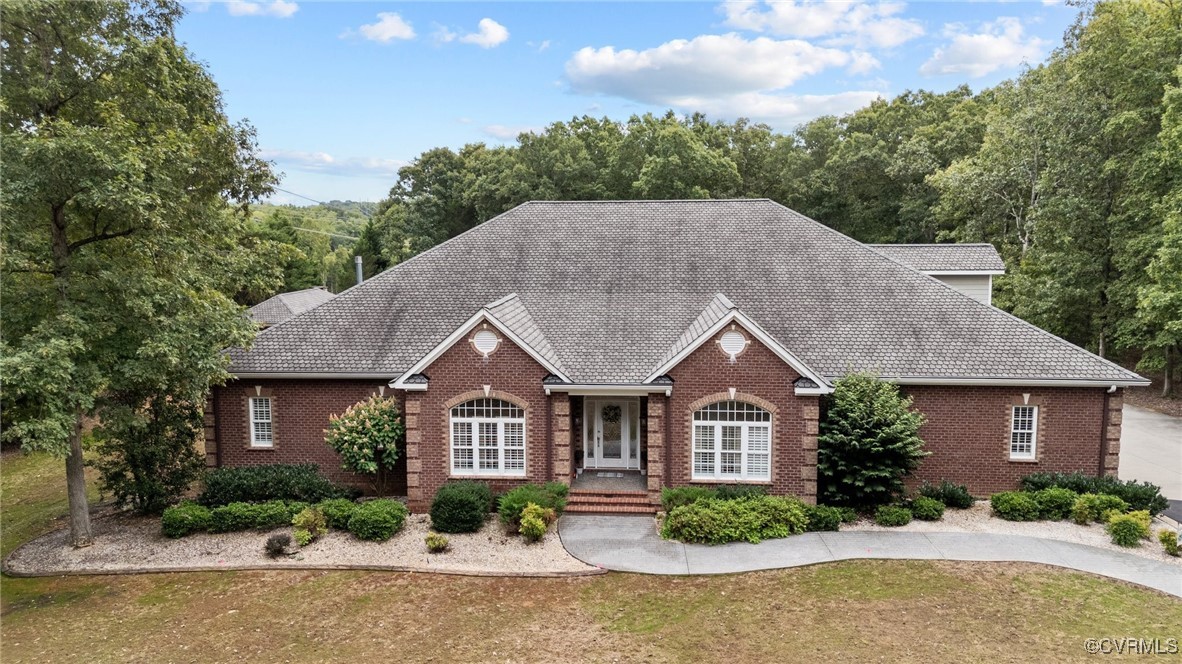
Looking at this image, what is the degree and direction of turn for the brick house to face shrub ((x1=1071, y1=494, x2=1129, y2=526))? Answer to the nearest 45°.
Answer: approximately 90° to its left

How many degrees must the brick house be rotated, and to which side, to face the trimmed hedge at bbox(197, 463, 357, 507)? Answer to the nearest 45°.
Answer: approximately 90° to its right

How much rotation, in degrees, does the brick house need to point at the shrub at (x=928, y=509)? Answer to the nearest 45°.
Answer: approximately 90° to its left

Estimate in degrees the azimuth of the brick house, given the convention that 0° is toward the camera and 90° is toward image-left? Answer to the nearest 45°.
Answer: approximately 0°

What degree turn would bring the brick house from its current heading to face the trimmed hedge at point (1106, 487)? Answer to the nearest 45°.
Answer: approximately 90° to its left

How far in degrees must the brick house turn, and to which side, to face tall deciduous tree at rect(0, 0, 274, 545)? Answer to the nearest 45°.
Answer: approximately 45° to its right

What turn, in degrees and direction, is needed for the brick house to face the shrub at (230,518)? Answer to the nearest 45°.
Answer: approximately 90° to its right

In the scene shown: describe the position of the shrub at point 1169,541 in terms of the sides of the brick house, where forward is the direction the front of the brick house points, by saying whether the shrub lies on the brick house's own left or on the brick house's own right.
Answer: on the brick house's own left
